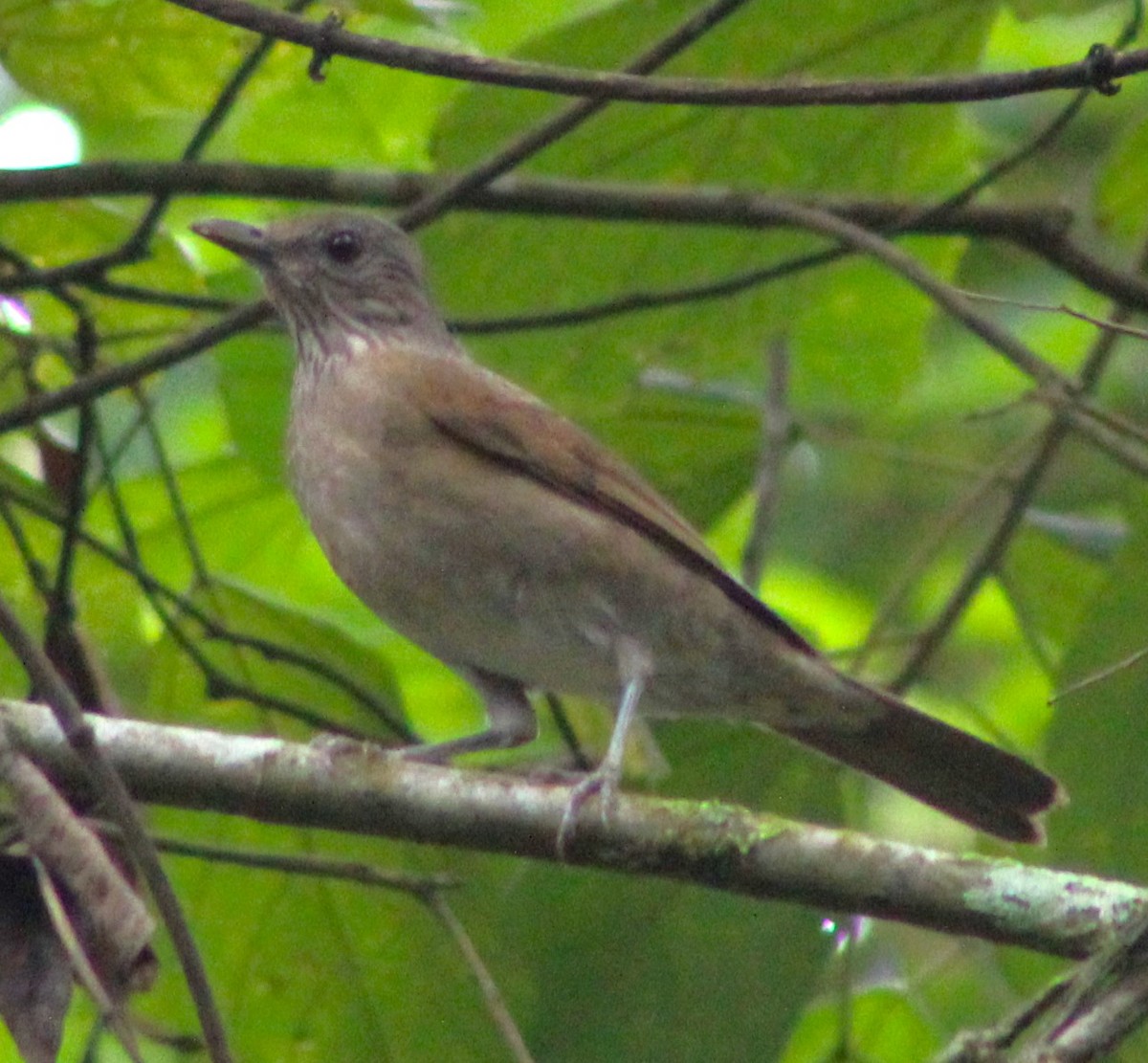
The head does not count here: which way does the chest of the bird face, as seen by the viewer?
to the viewer's left
